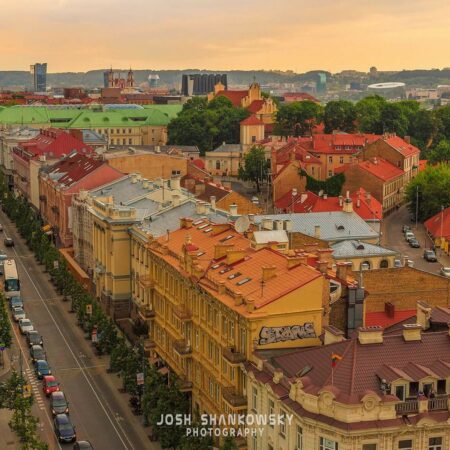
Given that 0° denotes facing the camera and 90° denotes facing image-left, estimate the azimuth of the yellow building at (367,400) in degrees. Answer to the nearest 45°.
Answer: approximately 45°
